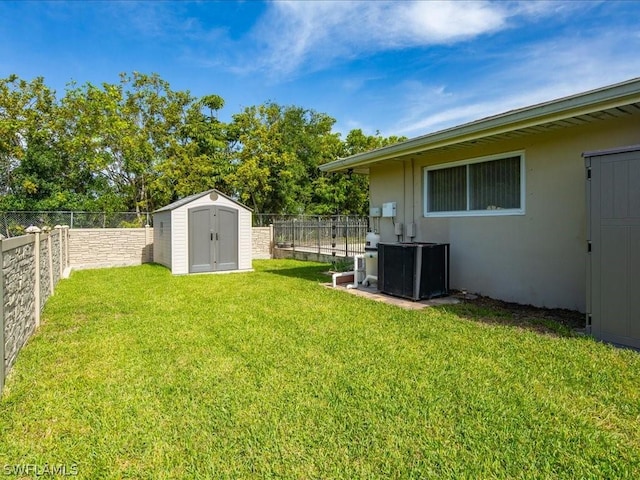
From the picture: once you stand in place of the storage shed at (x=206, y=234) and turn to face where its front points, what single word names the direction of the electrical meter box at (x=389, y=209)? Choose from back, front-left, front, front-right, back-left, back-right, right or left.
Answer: front-left

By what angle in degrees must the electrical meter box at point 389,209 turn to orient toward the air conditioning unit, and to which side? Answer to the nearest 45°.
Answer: approximately 45° to its left

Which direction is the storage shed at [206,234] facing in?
toward the camera

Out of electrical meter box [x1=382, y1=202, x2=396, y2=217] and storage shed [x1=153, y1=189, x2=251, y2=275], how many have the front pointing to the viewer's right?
0

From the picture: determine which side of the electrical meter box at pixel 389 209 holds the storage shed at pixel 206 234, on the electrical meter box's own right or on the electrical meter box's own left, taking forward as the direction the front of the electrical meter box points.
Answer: on the electrical meter box's own right

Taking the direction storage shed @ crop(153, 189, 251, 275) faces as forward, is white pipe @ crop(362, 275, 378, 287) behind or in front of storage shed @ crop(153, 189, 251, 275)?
in front

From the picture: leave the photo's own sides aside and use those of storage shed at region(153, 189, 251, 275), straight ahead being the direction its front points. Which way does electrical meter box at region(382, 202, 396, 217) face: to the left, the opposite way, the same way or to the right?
to the right

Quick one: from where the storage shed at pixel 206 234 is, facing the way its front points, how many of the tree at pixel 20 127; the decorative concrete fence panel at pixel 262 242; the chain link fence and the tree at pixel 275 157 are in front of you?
0

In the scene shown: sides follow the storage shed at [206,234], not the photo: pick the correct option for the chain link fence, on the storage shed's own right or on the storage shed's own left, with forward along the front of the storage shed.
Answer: on the storage shed's own right

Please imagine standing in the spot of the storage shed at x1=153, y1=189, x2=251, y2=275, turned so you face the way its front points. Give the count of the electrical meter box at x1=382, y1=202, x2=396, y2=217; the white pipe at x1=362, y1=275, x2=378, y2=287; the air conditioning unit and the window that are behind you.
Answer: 0

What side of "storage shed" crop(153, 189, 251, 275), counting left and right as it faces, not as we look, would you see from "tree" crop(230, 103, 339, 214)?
back

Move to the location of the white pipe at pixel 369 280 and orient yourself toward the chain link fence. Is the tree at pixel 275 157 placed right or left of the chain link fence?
right

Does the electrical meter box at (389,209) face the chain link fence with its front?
no

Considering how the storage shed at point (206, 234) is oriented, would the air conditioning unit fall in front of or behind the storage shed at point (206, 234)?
in front
